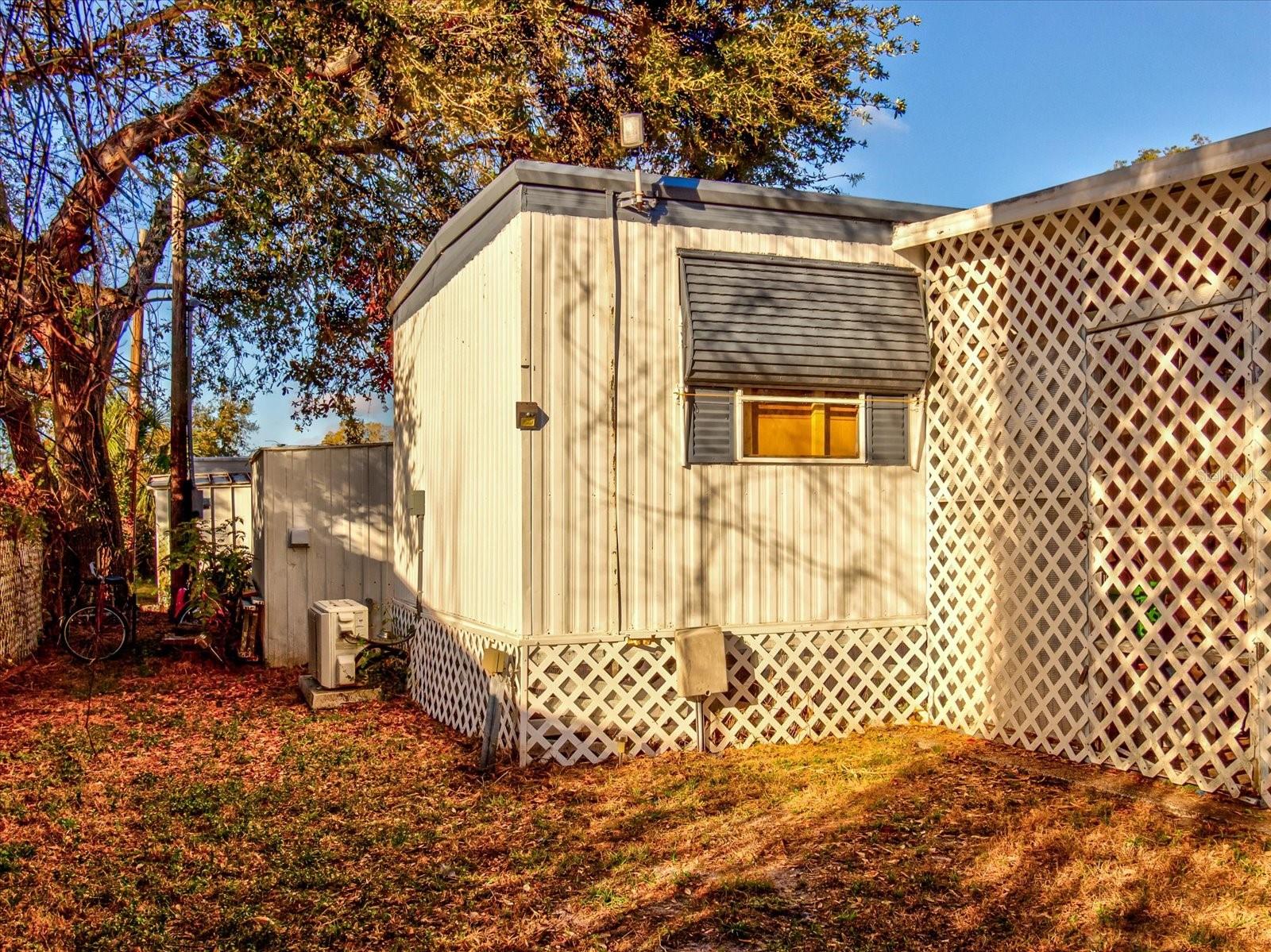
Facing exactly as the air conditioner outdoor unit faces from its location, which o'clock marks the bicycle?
The bicycle is roughly at 2 o'clock from the air conditioner outdoor unit.

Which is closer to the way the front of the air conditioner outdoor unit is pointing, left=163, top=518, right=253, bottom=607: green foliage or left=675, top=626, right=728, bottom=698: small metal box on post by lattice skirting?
the green foliage

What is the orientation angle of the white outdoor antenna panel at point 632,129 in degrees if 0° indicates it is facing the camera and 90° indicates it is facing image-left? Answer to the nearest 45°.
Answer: approximately 0°

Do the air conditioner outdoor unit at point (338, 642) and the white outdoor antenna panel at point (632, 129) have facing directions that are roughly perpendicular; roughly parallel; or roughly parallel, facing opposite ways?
roughly perpendicular

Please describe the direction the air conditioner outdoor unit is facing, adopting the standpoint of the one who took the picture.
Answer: facing to the left of the viewer

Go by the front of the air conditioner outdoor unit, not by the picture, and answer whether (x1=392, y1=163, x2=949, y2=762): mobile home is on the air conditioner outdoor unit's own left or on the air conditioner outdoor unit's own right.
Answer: on the air conditioner outdoor unit's own left

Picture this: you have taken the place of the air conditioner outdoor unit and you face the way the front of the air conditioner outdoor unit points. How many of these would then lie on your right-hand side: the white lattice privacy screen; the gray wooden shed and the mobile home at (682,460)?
1

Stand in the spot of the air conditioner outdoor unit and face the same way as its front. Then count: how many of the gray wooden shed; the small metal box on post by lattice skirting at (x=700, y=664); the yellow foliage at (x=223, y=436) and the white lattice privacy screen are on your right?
2

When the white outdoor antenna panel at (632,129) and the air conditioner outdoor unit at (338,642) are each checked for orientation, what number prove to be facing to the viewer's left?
1
